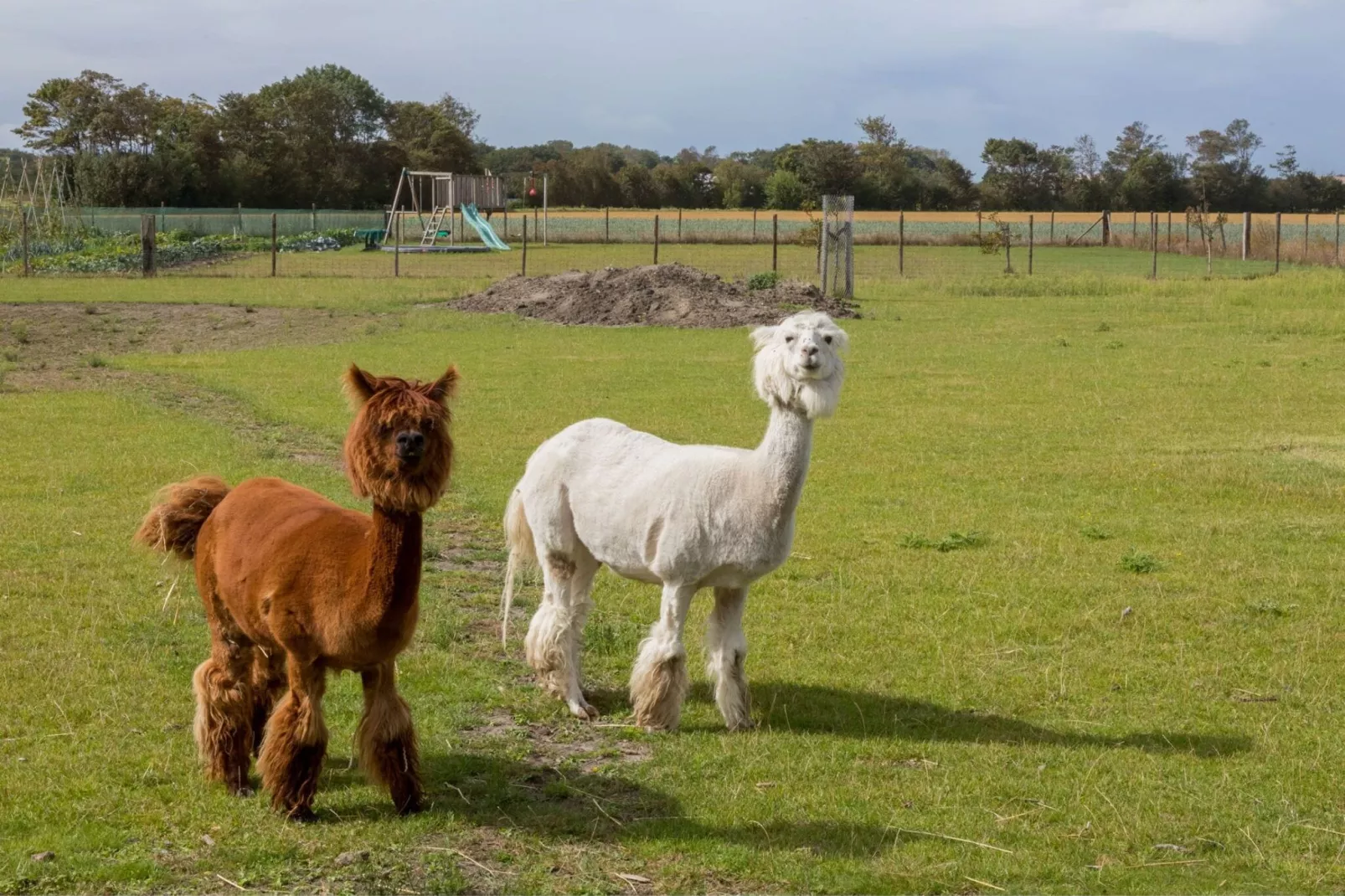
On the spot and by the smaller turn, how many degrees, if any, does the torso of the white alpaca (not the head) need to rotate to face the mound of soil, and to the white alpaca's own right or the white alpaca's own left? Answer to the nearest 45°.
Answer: approximately 135° to the white alpaca's own left

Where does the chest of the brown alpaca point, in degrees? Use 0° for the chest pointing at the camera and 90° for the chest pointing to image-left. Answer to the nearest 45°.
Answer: approximately 315°

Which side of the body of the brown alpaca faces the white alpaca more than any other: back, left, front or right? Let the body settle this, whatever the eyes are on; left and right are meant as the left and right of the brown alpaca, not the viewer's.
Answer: left

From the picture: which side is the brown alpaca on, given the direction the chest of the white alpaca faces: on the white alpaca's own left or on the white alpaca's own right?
on the white alpaca's own right

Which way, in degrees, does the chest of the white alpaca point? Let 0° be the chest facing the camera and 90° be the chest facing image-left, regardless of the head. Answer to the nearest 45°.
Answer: approximately 315°

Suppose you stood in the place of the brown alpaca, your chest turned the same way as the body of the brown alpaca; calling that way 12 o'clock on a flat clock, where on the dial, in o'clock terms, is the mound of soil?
The mound of soil is roughly at 8 o'clock from the brown alpaca.
